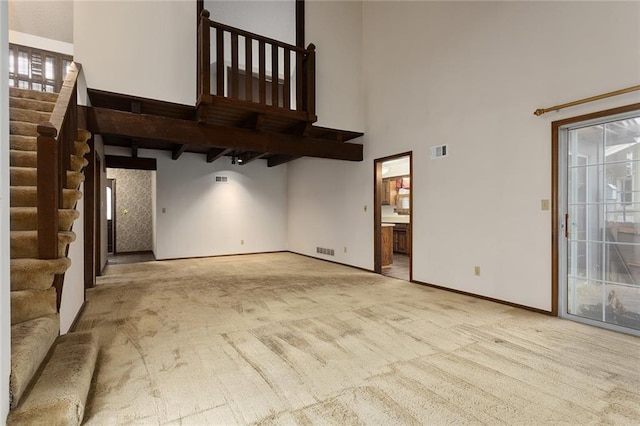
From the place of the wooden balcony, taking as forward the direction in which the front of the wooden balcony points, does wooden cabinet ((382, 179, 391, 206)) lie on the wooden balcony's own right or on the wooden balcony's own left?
on the wooden balcony's own left

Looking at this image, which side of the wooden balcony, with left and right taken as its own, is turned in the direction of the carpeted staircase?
right

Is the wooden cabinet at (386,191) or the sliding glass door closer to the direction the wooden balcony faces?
the sliding glass door

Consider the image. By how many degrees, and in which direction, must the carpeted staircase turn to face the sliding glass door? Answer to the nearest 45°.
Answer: approximately 45° to its left

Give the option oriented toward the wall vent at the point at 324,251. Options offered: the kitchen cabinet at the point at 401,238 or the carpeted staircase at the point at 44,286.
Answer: the kitchen cabinet

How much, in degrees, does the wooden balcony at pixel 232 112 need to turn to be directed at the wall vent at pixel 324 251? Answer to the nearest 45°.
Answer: approximately 90° to its left

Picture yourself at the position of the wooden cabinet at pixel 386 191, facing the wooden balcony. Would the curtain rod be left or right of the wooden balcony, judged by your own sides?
left
